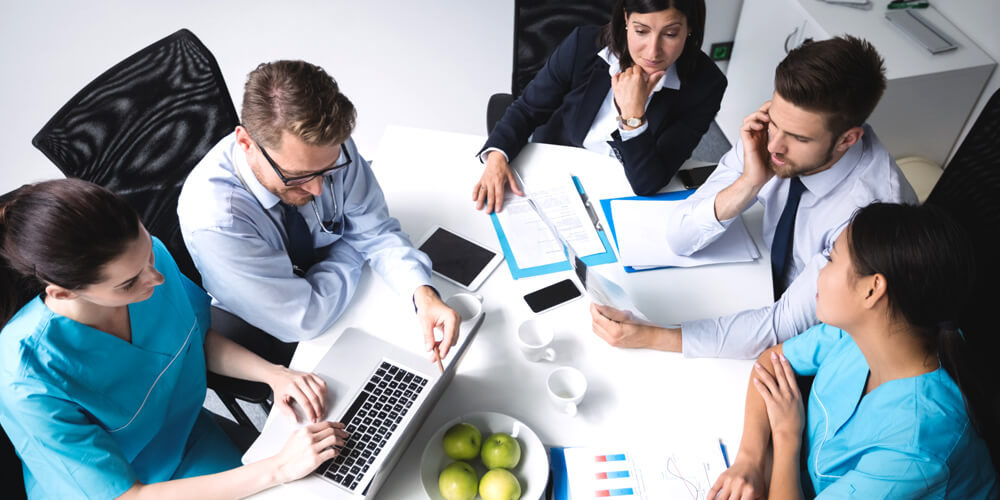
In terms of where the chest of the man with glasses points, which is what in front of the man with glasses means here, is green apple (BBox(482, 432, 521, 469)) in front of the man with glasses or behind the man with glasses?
in front

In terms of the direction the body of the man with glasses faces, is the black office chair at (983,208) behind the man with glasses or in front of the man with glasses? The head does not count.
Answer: in front

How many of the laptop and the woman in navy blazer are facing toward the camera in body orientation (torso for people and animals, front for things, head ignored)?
1

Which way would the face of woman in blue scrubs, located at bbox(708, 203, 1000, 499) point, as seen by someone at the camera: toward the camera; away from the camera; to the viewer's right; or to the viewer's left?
to the viewer's left

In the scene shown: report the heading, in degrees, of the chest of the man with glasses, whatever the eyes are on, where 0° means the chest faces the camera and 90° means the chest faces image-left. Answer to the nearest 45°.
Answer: approximately 315°

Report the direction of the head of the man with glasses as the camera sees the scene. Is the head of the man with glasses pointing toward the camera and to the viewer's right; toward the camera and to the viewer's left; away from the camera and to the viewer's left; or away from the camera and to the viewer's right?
toward the camera and to the viewer's right

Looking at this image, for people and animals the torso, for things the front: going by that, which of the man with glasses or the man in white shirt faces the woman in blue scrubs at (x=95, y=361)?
the man in white shirt

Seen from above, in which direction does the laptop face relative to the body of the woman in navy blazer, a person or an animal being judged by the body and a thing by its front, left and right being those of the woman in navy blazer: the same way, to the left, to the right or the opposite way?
to the right

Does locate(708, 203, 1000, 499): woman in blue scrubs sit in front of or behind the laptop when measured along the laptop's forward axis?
behind

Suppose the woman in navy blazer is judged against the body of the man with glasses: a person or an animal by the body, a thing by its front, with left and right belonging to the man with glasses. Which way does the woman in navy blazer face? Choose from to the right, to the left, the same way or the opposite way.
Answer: to the right

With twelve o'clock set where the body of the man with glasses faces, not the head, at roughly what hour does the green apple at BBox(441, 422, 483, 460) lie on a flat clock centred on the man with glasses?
The green apple is roughly at 1 o'clock from the man with glasses.

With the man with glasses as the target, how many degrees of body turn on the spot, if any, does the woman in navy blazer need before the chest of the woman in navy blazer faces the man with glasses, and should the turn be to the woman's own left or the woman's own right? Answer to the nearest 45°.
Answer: approximately 45° to the woman's own right

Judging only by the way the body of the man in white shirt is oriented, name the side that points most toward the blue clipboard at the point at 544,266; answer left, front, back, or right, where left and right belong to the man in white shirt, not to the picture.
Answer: front

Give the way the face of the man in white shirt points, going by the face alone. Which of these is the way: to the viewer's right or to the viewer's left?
to the viewer's left

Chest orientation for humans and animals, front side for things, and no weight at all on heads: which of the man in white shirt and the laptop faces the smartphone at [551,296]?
the man in white shirt

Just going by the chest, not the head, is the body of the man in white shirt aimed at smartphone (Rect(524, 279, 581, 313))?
yes

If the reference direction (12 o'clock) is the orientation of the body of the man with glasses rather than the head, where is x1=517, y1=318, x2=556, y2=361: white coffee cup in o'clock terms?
The white coffee cup is roughly at 12 o'clock from the man with glasses.
